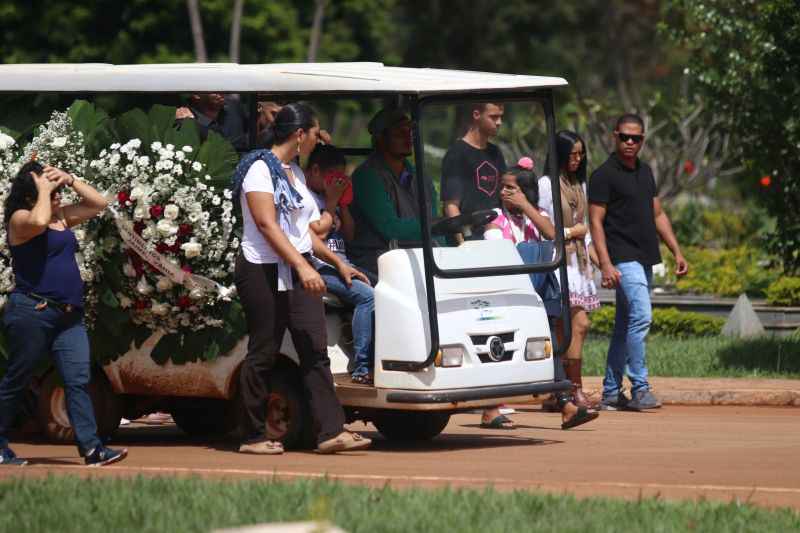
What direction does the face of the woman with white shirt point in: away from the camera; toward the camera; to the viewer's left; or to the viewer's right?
to the viewer's right

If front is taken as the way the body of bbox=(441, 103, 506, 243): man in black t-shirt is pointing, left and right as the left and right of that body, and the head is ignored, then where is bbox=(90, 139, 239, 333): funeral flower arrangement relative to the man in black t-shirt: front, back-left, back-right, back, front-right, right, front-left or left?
back-right

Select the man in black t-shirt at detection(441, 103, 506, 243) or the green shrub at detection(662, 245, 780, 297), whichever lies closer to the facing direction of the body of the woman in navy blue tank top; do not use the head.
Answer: the man in black t-shirt

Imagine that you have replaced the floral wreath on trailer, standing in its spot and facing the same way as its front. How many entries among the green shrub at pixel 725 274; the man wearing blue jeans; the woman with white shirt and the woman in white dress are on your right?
0

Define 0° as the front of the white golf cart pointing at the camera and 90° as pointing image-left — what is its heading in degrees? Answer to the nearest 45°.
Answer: approximately 315°

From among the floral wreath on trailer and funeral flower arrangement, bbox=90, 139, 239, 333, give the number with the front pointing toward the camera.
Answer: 2

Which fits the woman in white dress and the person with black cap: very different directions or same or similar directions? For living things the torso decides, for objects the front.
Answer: same or similar directions

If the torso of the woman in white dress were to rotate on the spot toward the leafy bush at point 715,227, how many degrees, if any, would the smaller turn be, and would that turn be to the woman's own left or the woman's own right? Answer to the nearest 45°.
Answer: approximately 135° to the woman's own left

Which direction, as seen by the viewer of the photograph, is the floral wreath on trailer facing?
facing the viewer

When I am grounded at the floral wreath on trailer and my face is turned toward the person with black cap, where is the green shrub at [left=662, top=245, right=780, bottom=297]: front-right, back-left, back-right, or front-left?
front-left

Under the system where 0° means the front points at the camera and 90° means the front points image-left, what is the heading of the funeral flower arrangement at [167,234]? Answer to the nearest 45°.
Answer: approximately 0°

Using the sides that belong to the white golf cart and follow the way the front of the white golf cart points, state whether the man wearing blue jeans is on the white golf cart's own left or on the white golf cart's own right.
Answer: on the white golf cart's own left

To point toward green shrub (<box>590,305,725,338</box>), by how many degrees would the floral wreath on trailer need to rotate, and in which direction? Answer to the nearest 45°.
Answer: approximately 135° to its left

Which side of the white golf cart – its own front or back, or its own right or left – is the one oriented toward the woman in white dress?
left

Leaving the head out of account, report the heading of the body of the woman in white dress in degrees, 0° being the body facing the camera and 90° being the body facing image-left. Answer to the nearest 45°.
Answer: approximately 315°

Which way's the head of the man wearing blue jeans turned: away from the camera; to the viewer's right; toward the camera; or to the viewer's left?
toward the camera
